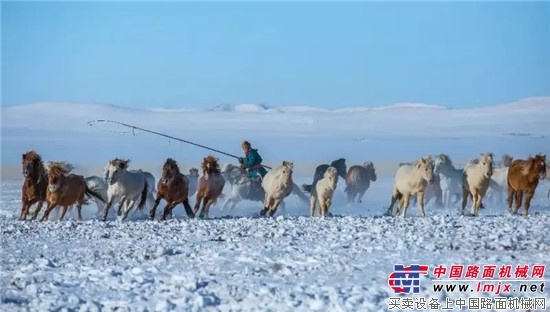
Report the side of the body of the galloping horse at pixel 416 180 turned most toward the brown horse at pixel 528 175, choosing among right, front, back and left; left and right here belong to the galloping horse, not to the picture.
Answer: left

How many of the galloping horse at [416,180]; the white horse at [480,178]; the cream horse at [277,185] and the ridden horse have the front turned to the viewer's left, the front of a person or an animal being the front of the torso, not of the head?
1

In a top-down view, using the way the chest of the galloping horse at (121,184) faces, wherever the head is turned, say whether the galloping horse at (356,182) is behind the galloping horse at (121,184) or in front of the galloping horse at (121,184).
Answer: behind

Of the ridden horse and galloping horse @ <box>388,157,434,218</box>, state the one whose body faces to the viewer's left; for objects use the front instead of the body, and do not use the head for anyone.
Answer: the ridden horse

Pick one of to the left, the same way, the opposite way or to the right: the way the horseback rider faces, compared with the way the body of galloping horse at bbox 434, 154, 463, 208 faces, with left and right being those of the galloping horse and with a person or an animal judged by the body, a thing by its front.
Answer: the same way

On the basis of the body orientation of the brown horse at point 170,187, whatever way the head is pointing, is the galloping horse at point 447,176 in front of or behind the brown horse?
behind

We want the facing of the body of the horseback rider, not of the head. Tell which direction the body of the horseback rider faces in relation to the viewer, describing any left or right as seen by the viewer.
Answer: facing the viewer and to the left of the viewer

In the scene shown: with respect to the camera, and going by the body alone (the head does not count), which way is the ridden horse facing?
to the viewer's left

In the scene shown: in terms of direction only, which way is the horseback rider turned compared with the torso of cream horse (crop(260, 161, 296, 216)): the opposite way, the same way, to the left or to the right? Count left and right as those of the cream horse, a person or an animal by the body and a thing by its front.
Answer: to the right
